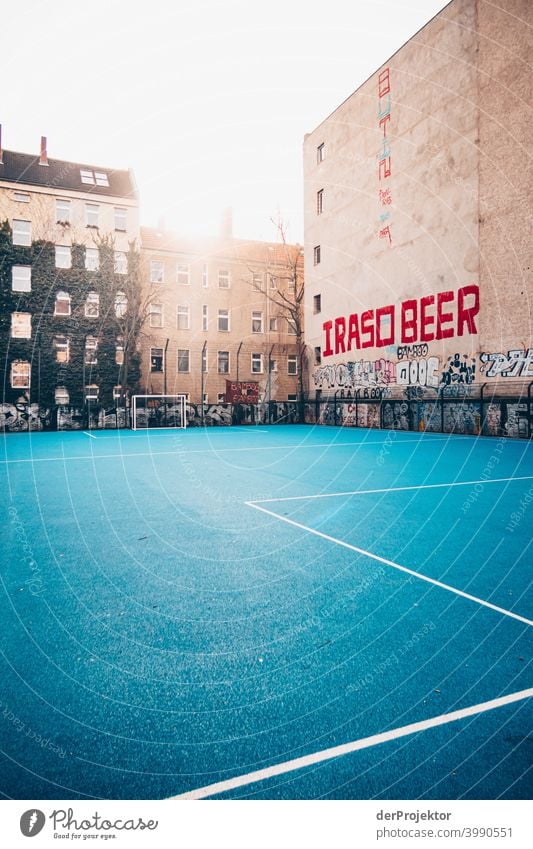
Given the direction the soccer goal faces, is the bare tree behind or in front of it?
behind

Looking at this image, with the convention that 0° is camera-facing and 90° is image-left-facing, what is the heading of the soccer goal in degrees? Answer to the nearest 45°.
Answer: approximately 0°

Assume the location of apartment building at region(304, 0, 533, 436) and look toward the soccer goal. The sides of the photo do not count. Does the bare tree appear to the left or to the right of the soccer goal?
right

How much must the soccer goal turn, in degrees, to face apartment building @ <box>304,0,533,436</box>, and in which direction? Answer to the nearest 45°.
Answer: approximately 45° to its left

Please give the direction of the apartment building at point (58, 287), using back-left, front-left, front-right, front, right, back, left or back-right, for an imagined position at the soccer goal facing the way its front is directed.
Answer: back-right

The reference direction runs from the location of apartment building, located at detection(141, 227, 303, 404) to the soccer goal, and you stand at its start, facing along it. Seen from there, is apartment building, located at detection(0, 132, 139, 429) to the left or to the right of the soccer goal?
right

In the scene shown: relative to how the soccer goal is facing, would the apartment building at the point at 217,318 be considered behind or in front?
behind
